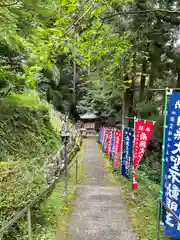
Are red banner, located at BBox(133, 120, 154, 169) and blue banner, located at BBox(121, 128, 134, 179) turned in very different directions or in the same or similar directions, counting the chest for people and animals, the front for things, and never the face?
same or similar directions

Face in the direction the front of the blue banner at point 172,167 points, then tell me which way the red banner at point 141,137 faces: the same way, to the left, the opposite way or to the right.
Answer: the same way

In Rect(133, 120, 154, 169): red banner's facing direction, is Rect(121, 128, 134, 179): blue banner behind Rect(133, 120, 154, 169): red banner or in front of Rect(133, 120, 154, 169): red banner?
behind

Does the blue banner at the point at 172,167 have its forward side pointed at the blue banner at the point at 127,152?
no

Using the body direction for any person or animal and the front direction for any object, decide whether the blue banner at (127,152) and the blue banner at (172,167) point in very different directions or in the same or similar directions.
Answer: same or similar directions
